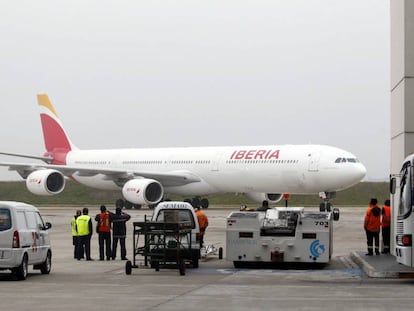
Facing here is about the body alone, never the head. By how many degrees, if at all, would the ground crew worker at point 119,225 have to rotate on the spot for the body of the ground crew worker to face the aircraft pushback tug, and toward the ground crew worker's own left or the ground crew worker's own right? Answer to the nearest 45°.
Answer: approximately 135° to the ground crew worker's own right

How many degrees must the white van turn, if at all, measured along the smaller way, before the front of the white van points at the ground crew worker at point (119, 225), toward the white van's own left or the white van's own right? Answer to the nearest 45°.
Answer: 0° — it already faces them

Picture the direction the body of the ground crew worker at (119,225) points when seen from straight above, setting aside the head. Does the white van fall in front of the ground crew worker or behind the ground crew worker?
behind

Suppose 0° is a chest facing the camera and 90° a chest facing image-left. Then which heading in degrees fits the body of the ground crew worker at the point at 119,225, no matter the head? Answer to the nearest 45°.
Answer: approximately 180°

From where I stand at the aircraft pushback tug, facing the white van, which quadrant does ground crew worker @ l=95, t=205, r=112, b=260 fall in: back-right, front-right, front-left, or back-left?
front-right

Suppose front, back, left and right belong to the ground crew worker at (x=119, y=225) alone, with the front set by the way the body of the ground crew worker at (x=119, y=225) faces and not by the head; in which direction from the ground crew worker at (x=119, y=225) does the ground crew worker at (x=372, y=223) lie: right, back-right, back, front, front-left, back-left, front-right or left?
right

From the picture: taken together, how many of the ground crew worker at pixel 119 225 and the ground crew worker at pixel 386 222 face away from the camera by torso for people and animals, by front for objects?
2

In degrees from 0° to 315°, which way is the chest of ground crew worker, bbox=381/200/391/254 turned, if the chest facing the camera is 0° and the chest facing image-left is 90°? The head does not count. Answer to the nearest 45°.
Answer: approximately 180°

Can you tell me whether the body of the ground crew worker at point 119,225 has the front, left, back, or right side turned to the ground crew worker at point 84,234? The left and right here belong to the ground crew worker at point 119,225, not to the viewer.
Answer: left
